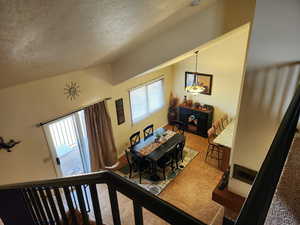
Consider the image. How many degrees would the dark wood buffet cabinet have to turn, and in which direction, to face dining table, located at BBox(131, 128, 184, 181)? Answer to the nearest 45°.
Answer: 0° — it already faces it

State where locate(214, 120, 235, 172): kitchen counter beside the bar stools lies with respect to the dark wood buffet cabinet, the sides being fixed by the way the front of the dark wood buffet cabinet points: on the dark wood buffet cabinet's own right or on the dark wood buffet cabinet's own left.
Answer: on the dark wood buffet cabinet's own left

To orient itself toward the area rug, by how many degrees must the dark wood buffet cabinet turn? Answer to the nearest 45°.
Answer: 0° — it already faces it

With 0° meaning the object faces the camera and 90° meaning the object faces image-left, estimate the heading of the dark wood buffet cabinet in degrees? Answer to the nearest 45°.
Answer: approximately 45°

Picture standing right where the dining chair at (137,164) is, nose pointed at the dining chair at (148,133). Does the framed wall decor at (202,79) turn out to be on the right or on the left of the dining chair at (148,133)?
right

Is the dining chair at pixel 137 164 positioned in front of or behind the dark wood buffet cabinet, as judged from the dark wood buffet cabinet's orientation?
in front

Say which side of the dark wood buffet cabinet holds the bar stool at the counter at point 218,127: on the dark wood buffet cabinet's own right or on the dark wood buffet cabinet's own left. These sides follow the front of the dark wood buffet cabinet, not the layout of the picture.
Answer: on the dark wood buffet cabinet's own left
